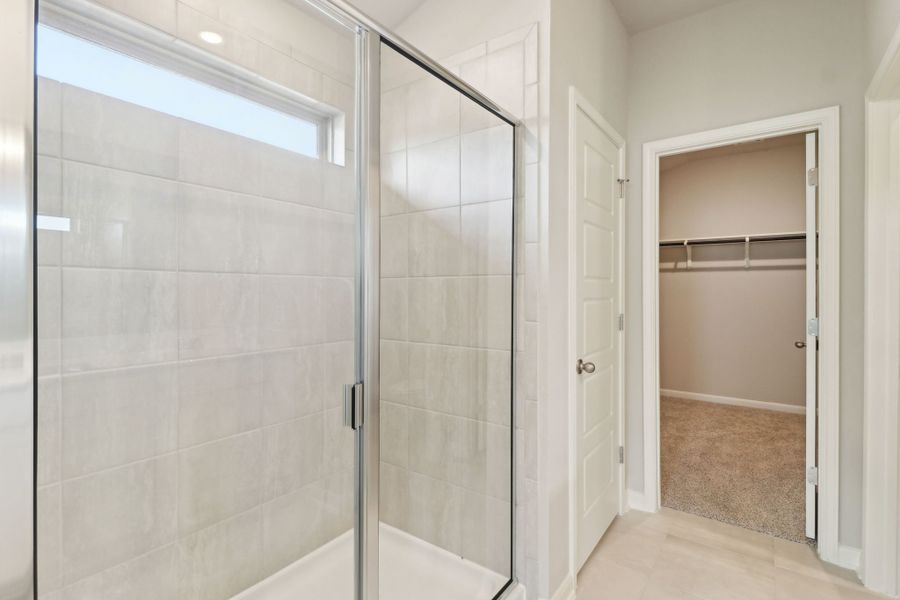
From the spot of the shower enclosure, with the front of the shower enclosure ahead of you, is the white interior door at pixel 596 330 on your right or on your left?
on your left

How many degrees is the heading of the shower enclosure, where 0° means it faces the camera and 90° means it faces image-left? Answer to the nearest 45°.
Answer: approximately 315°
